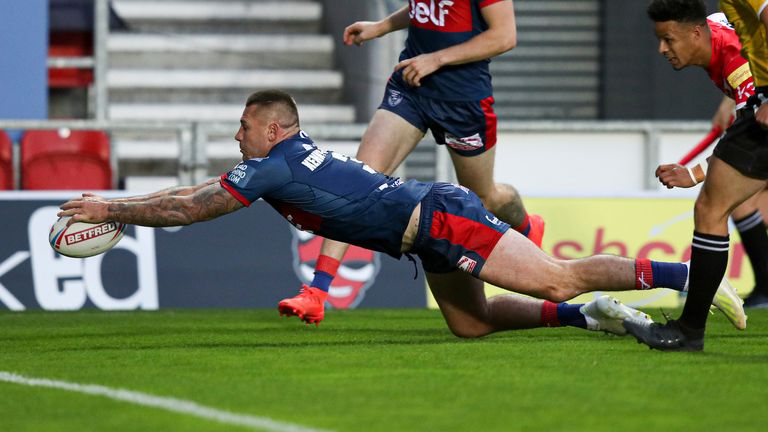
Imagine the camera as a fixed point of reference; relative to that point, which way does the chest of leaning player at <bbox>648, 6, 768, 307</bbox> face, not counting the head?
to the viewer's left

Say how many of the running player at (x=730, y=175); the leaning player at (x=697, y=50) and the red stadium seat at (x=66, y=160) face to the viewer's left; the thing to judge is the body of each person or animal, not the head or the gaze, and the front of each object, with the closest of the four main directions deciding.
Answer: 2

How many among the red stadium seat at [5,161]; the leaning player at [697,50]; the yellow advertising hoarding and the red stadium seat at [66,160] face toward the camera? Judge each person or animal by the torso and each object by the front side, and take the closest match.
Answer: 3

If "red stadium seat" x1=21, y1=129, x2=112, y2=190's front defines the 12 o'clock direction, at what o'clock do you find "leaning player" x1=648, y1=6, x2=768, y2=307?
The leaning player is roughly at 11 o'clock from the red stadium seat.

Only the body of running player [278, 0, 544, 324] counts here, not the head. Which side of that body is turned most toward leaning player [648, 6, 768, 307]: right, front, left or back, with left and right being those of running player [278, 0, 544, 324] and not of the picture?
left

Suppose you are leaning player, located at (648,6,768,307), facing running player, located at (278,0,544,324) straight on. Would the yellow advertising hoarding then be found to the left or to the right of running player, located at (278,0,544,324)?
right

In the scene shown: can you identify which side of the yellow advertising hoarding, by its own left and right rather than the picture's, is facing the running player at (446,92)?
front

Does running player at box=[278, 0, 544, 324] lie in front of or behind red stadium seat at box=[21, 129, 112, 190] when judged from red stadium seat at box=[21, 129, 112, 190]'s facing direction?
in front

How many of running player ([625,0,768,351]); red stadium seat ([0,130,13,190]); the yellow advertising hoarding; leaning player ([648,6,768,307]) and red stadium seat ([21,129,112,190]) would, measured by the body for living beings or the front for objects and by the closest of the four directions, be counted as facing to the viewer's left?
2

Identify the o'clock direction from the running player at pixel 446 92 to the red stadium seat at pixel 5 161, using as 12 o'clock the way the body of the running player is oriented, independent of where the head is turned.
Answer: The red stadium seat is roughly at 3 o'clock from the running player.

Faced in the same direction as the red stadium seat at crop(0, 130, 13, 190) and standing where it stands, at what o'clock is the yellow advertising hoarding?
The yellow advertising hoarding is roughly at 10 o'clock from the red stadium seat.

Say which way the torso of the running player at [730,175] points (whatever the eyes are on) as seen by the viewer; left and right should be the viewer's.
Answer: facing to the left of the viewer

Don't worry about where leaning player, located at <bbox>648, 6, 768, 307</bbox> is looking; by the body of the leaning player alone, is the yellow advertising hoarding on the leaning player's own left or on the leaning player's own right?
on the leaning player's own right
